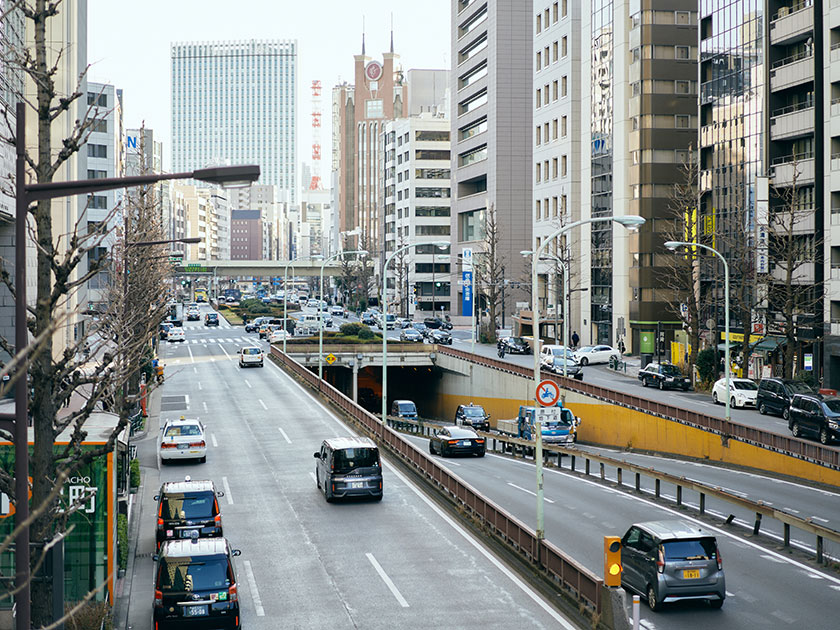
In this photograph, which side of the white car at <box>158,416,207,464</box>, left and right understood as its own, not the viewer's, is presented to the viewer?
back

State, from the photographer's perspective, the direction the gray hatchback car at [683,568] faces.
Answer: facing away from the viewer and to the left of the viewer

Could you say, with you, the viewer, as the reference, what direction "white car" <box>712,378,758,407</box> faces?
facing the viewer and to the right of the viewer

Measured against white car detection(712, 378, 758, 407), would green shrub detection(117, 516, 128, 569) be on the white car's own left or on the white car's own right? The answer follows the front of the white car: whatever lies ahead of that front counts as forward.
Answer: on the white car's own right

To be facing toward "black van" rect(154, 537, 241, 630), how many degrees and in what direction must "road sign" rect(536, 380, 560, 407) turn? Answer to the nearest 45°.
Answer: approximately 45° to its right

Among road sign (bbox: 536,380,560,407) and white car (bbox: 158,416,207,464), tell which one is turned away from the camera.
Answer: the white car

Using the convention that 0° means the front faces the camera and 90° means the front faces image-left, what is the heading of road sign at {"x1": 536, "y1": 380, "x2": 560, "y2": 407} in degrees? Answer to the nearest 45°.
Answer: approximately 0°

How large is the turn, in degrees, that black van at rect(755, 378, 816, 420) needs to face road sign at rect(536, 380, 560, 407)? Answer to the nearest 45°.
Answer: approximately 45° to its right

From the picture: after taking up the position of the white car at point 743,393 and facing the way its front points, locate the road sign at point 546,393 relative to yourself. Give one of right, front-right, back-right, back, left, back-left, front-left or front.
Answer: front-right

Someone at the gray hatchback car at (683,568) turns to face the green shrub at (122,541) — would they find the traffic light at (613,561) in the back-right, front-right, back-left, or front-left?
front-left

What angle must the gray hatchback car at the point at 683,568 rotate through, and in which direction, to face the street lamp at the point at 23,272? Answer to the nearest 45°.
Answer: approximately 90° to its left

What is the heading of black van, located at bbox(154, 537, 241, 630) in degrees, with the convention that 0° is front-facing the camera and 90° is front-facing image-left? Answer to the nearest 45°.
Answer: approximately 180°

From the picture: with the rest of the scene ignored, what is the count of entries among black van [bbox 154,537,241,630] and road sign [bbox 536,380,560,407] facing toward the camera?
1

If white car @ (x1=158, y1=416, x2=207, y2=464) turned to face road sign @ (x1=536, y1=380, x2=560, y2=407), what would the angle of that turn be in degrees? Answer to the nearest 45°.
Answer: approximately 135° to its right

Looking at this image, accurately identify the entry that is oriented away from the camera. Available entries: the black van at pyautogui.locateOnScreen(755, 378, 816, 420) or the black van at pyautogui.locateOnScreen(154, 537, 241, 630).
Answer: the black van at pyautogui.locateOnScreen(154, 537, 241, 630)

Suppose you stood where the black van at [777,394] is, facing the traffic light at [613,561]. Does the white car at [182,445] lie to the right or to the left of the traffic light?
right

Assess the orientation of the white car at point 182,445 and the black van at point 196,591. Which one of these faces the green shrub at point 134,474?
the black van

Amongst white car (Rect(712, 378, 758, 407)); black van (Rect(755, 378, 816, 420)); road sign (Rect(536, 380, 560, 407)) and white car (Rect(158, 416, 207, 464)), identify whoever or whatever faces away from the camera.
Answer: white car (Rect(158, 416, 207, 464))

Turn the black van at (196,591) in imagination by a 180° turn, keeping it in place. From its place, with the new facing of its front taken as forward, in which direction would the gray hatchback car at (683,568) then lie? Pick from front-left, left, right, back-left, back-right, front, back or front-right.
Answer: left
